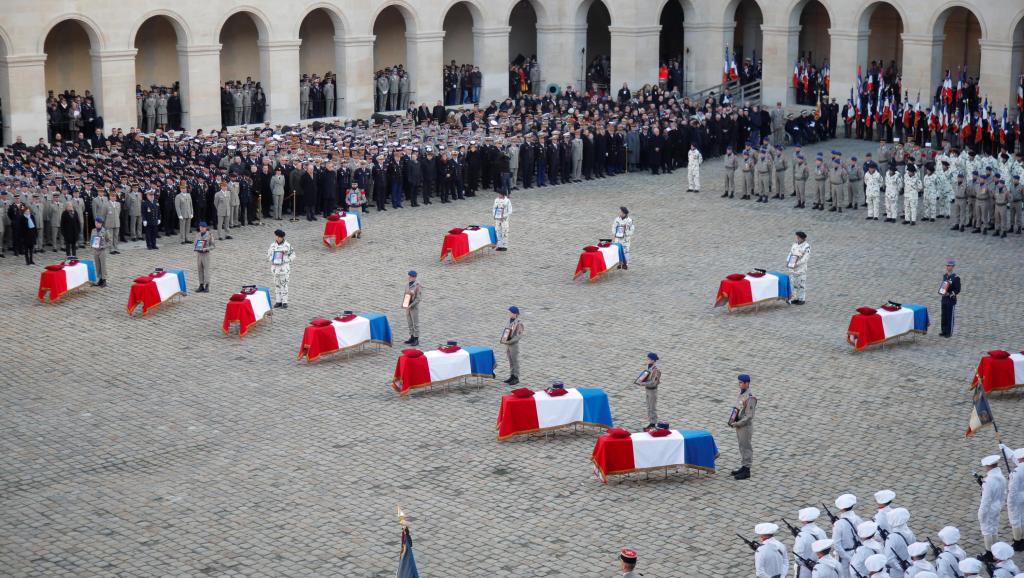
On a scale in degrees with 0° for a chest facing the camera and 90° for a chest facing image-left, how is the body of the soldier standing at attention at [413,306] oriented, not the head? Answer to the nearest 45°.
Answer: approximately 45°

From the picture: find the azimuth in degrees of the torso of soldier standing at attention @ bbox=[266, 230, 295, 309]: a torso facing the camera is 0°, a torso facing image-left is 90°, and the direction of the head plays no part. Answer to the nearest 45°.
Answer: approximately 45°

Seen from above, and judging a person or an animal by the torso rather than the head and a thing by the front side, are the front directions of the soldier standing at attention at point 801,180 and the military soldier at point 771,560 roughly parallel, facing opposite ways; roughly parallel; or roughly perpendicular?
roughly perpendicular

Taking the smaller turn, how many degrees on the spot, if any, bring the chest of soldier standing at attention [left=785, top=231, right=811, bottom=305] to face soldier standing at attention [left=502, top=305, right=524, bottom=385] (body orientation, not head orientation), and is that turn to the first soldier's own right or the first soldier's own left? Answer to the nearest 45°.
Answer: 0° — they already face them

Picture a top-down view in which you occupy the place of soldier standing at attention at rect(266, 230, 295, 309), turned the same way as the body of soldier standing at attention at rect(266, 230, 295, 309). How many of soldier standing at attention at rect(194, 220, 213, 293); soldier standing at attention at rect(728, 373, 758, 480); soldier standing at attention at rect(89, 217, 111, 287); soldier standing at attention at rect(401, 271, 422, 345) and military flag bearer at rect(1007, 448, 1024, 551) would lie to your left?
3

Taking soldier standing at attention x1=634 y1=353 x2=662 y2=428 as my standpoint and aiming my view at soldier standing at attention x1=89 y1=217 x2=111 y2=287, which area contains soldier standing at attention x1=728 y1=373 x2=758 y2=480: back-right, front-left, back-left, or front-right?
back-left
